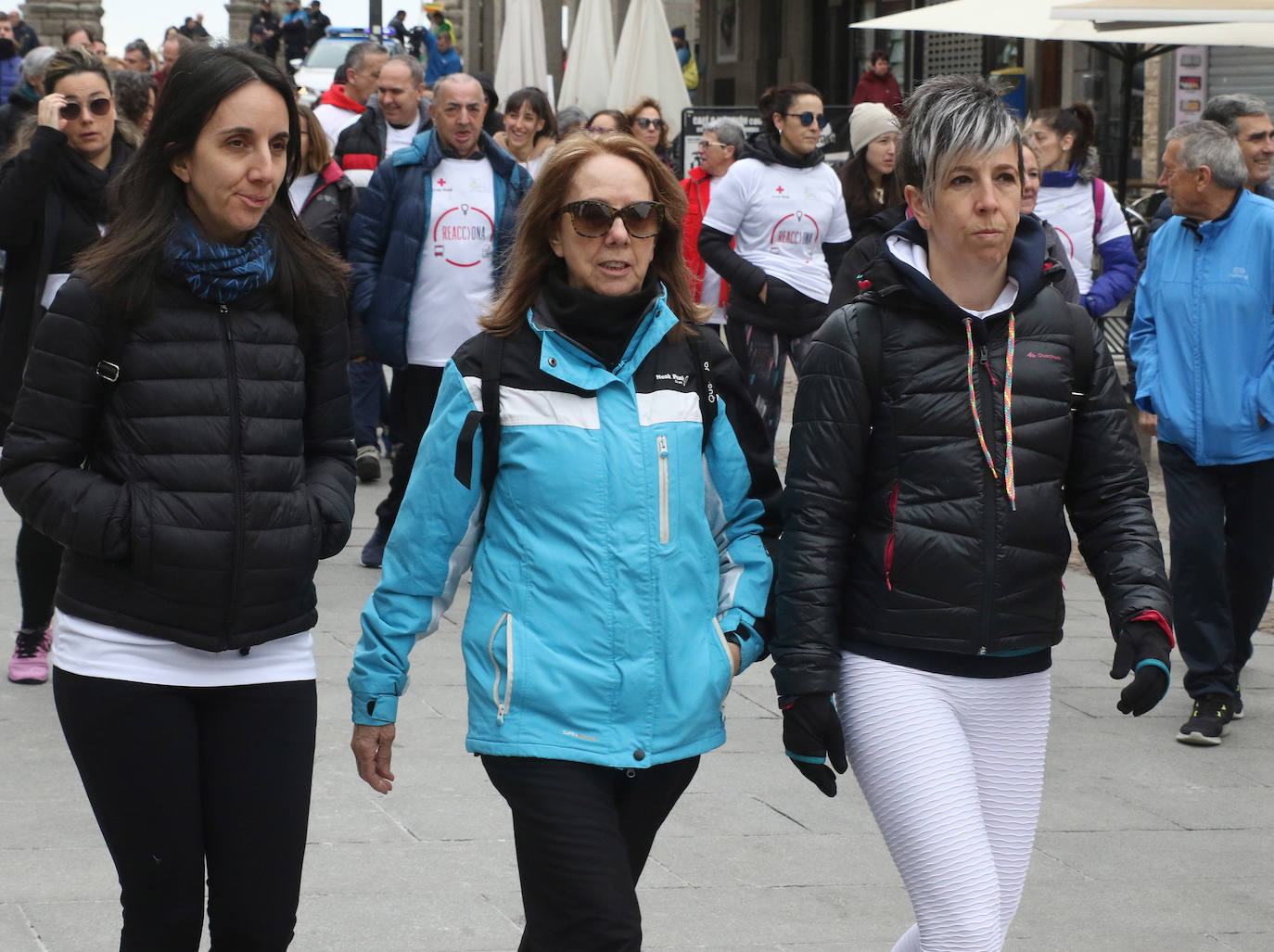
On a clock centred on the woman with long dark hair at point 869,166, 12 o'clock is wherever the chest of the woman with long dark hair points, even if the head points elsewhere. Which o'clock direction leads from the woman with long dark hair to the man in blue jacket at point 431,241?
The man in blue jacket is roughly at 4 o'clock from the woman with long dark hair.

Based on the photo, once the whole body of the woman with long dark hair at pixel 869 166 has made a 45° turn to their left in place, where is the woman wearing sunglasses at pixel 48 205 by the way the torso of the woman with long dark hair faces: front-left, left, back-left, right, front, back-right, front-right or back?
back-right

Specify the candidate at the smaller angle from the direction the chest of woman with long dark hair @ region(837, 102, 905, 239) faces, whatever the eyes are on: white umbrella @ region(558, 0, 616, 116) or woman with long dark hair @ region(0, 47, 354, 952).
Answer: the woman with long dark hair

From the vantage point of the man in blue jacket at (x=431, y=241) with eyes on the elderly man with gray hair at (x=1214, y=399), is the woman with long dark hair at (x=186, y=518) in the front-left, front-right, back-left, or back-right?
front-right

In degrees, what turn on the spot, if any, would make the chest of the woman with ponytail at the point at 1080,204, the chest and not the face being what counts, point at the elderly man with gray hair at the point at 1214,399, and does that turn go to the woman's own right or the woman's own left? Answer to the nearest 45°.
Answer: approximately 45° to the woman's own left

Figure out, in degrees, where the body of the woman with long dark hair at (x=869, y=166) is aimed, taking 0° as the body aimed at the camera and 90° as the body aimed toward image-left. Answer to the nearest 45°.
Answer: approximately 315°

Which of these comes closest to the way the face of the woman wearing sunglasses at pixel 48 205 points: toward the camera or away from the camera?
toward the camera

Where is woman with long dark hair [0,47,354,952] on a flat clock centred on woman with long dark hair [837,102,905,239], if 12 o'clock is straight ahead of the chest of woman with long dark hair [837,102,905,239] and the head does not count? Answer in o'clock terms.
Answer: woman with long dark hair [0,47,354,952] is roughly at 2 o'clock from woman with long dark hair [837,102,905,239].

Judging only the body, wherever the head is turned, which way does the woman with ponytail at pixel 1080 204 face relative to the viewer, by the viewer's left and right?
facing the viewer and to the left of the viewer

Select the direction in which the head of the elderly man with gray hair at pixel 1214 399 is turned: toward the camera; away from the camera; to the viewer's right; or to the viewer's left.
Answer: to the viewer's left

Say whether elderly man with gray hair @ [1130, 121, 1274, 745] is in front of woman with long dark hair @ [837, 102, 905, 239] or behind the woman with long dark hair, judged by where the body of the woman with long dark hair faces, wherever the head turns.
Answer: in front
